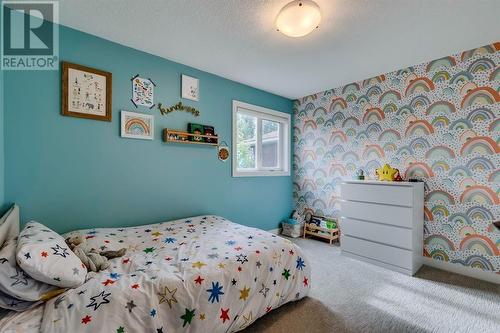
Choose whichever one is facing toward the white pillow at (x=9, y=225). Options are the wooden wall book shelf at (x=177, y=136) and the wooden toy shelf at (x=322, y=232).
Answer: the wooden toy shelf at (x=322, y=232)

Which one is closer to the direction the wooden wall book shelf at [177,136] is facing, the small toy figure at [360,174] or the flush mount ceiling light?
the flush mount ceiling light

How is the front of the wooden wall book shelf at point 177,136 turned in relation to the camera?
facing the viewer and to the right of the viewer

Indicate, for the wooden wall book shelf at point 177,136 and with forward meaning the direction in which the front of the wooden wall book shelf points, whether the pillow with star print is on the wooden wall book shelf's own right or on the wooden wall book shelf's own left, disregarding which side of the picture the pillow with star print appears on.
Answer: on the wooden wall book shelf's own right

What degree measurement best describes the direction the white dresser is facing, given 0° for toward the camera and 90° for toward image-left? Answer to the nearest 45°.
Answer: approximately 45°

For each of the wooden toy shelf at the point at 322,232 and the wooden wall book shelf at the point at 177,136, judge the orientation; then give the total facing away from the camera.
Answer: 0

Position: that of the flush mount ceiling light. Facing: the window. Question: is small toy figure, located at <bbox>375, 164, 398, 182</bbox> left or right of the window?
right

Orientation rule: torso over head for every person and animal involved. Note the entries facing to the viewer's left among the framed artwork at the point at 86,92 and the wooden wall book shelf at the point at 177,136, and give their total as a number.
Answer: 0

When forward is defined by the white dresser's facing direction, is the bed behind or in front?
in front

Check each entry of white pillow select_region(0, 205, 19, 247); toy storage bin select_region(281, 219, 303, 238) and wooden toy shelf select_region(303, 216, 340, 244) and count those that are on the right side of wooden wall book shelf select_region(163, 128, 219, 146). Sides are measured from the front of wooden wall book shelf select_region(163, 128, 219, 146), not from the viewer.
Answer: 1

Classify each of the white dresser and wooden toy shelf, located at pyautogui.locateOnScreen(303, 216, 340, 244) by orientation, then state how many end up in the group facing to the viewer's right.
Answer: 0

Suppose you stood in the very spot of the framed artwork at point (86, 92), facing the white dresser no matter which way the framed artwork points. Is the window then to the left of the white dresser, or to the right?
left

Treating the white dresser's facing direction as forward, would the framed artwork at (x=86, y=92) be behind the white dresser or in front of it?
in front

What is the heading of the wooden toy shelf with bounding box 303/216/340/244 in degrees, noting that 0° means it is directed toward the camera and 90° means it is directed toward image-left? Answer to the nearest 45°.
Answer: approximately 45°
